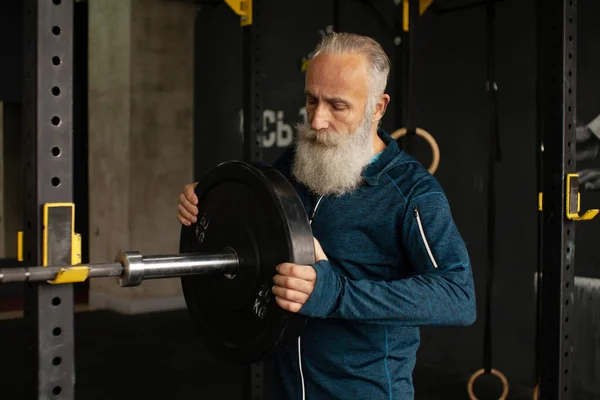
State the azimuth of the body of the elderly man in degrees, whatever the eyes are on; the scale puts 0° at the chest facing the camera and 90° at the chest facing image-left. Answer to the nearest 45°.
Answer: approximately 45°

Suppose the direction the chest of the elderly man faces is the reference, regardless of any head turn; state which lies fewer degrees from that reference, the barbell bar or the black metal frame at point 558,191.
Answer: the barbell bar

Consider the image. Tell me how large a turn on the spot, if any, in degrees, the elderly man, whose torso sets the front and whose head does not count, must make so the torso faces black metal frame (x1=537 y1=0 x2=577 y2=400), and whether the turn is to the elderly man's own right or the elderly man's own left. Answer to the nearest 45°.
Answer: approximately 180°

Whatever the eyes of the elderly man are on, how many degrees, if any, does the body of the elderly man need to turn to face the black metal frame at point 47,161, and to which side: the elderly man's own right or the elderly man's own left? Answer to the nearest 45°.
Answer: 0° — they already face it

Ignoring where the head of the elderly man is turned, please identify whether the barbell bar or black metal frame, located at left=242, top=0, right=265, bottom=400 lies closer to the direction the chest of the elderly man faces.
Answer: the barbell bar
